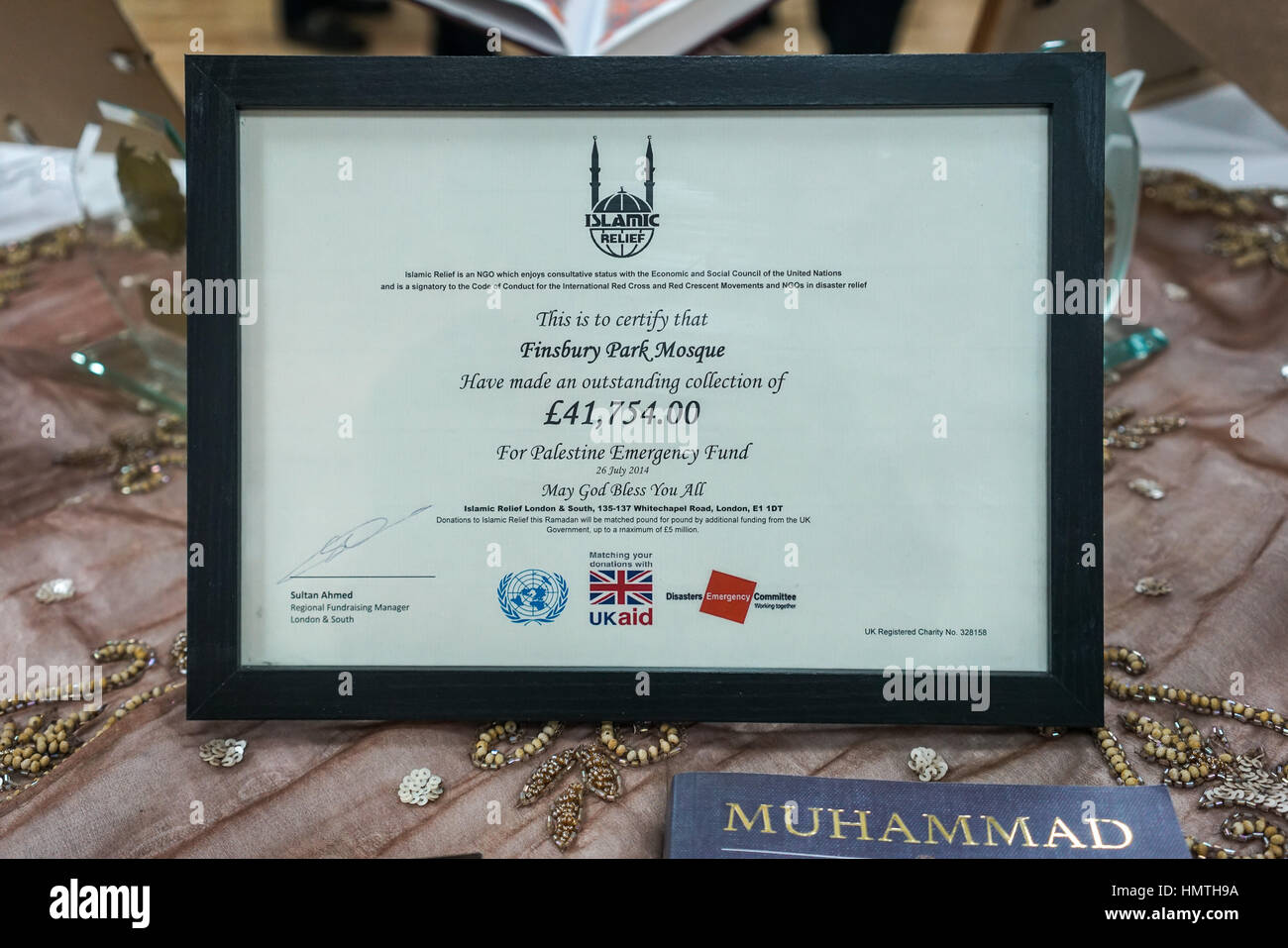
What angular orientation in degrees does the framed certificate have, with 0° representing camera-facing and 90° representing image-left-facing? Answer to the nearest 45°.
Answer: approximately 0°

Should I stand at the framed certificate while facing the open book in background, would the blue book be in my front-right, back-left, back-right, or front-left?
back-right

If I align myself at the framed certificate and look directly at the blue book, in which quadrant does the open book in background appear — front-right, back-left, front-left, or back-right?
back-left
